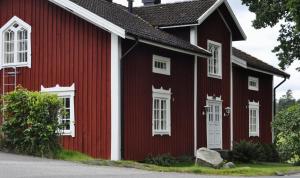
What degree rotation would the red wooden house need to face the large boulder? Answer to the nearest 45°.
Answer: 0° — it already faces it

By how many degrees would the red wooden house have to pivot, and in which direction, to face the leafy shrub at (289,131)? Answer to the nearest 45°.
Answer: approximately 45° to its left

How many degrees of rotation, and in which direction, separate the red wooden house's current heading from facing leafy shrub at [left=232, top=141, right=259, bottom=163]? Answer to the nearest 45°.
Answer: approximately 90° to its left

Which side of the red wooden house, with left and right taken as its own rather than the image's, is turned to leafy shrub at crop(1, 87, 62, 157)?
right

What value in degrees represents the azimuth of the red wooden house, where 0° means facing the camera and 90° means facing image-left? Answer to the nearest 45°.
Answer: approximately 315°

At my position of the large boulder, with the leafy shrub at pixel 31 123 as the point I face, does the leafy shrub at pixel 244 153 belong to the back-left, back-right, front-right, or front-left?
back-right
